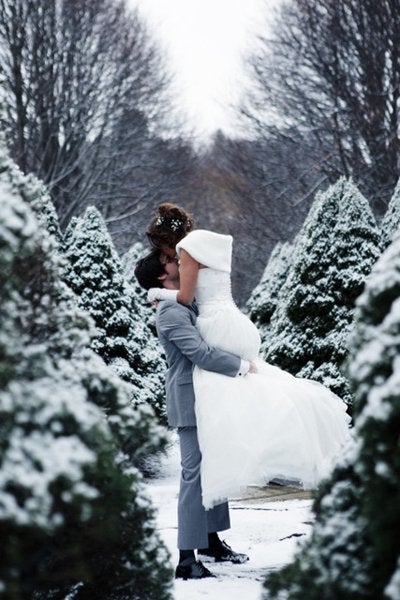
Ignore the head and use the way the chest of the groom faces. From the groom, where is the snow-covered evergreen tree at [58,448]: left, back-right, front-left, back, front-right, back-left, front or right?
right

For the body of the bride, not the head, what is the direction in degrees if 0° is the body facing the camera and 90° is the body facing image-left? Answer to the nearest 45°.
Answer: approximately 90°

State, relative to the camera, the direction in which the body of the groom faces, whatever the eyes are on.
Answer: to the viewer's right

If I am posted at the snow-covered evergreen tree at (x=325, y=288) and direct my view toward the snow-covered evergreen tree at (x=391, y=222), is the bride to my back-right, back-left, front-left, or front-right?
back-right

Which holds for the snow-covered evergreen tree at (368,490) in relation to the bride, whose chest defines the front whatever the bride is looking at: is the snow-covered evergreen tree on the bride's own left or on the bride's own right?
on the bride's own left

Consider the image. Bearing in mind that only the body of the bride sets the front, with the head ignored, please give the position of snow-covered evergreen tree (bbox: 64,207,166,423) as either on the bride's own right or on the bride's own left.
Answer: on the bride's own right
